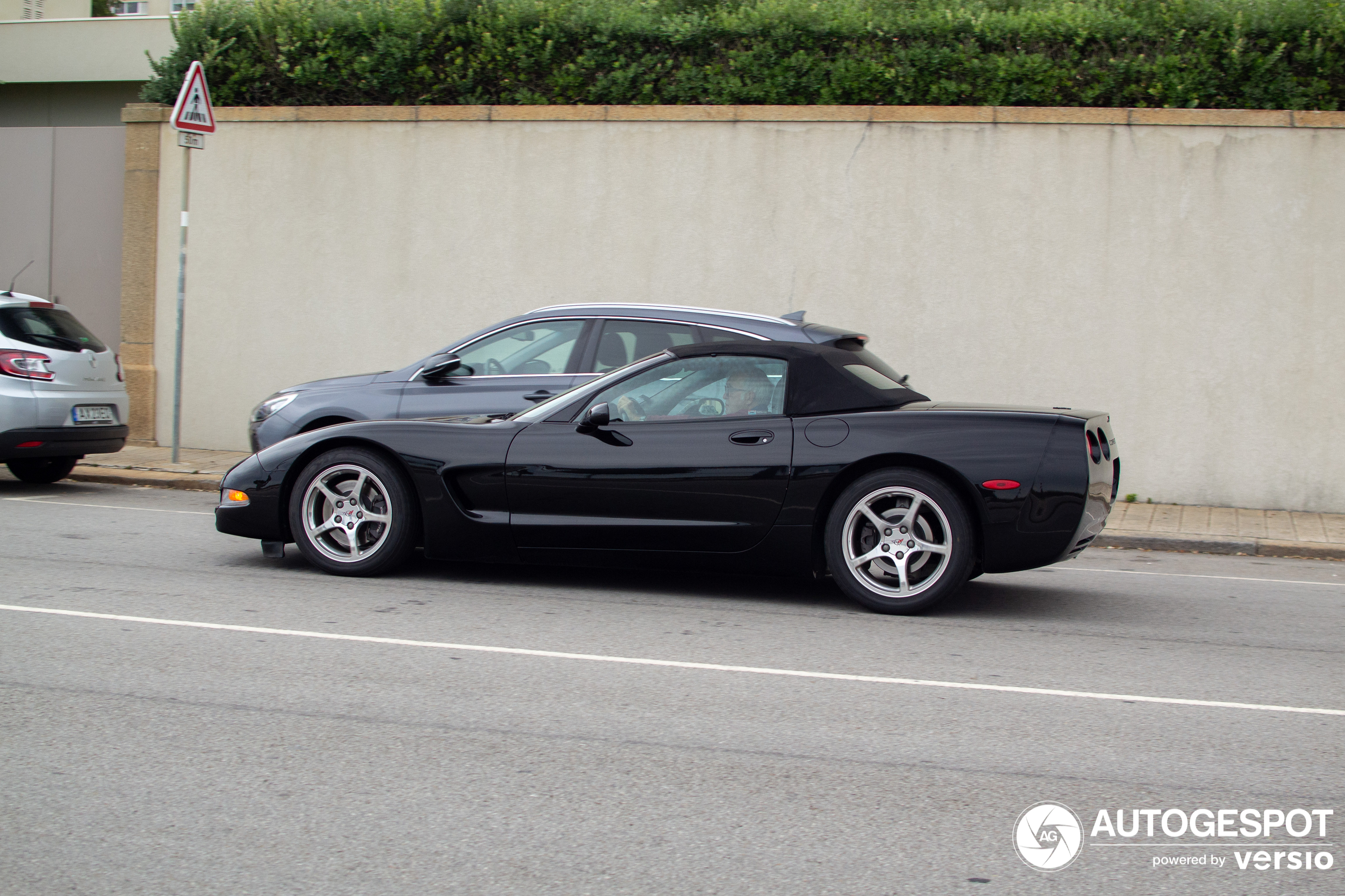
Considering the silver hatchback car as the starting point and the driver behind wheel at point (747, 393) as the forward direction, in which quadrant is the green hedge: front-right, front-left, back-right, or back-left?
front-left

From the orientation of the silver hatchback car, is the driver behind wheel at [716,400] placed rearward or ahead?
rearward

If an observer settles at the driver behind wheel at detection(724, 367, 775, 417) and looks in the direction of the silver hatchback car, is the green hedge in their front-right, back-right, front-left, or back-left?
front-right

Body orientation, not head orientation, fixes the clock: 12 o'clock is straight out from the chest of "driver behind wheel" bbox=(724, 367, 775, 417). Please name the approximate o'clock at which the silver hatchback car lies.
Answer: The silver hatchback car is roughly at 1 o'clock from the driver behind wheel.

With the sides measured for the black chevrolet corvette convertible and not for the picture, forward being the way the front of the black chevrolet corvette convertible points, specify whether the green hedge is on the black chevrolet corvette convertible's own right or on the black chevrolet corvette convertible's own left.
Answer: on the black chevrolet corvette convertible's own right

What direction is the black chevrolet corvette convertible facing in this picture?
to the viewer's left

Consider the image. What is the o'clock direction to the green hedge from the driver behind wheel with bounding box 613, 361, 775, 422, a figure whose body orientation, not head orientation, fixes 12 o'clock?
The green hedge is roughly at 3 o'clock from the driver behind wheel.

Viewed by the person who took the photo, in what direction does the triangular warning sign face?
facing the viewer and to the right of the viewer

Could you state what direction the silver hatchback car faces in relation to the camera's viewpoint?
facing away from the viewer and to the left of the viewer

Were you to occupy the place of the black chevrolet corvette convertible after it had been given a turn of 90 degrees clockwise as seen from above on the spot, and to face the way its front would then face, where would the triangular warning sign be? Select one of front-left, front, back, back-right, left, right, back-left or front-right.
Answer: front-left

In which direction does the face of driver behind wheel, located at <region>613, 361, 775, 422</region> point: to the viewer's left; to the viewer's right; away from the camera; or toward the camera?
to the viewer's left

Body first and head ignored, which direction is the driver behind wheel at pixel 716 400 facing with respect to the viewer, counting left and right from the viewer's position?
facing to the left of the viewer

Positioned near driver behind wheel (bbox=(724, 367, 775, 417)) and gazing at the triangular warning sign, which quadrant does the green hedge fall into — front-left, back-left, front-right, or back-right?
front-right

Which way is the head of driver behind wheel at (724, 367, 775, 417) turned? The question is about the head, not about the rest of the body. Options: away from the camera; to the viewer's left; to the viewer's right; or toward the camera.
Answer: to the viewer's left

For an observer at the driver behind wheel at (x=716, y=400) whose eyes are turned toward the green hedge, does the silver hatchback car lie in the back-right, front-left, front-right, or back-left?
front-left
